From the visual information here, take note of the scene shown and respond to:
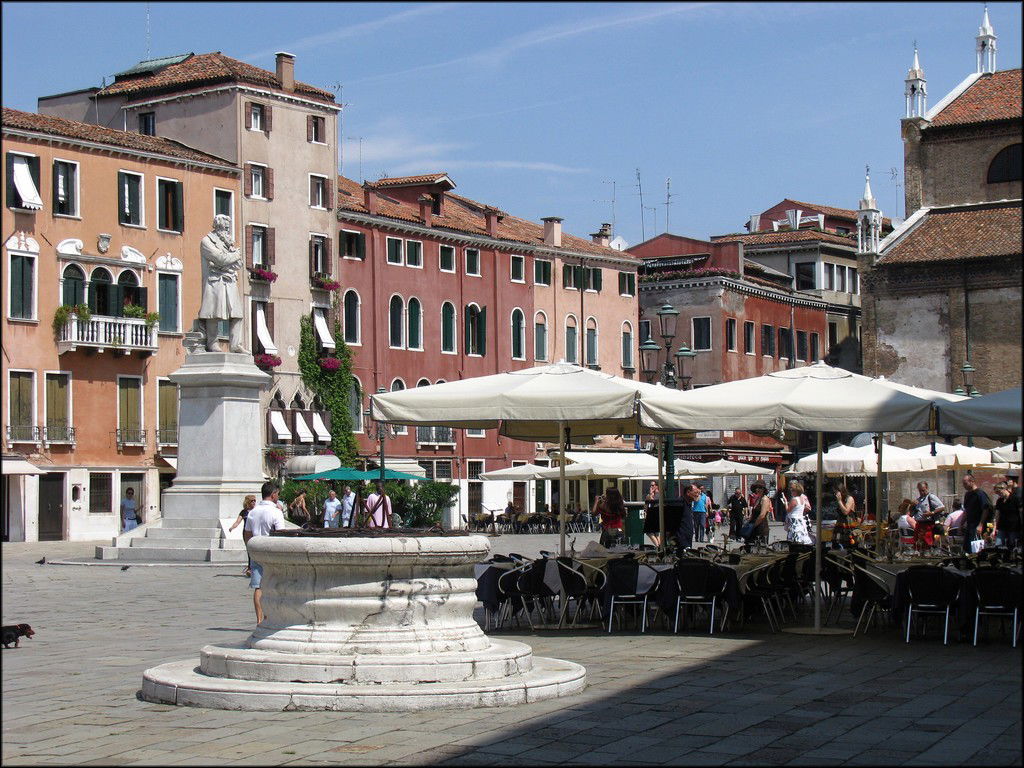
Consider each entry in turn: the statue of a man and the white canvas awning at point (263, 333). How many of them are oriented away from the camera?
0

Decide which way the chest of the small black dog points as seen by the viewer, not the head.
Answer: to the viewer's right

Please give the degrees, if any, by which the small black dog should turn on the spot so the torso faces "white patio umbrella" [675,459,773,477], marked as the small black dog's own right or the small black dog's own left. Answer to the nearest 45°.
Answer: approximately 45° to the small black dog's own left

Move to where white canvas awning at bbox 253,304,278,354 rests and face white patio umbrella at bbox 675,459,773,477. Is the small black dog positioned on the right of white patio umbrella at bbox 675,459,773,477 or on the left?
right

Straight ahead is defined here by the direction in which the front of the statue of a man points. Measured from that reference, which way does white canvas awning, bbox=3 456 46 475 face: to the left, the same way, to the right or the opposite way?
the same way

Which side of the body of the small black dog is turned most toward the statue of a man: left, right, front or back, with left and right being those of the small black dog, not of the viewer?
left

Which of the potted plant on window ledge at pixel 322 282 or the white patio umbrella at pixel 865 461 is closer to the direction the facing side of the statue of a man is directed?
the white patio umbrella

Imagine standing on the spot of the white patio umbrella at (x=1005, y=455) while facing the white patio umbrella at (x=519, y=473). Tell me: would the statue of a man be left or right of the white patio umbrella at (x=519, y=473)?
left

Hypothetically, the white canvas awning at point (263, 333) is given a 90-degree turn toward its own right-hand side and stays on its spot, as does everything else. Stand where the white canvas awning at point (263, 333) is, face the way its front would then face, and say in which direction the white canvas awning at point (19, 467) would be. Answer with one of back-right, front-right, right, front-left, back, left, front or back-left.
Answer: front

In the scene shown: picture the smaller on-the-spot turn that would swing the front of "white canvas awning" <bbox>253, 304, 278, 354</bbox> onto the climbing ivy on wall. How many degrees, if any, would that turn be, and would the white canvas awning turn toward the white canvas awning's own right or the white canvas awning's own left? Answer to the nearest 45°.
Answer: approximately 90° to the white canvas awning's own left

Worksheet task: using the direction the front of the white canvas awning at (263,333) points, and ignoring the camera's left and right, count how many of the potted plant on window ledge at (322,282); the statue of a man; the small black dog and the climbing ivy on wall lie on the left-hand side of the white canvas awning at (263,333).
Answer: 2

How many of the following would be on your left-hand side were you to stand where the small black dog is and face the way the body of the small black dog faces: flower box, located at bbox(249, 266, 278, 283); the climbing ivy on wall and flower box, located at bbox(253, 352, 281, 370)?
3

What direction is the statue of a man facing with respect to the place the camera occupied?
facing the viewer and to the right of the viewer

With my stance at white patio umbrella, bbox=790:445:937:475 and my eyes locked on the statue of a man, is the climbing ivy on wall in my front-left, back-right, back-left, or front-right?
front-right

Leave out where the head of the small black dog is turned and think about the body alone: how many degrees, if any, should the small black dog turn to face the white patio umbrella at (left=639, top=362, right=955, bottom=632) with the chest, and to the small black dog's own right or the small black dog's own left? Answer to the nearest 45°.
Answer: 0° — it already faces it
